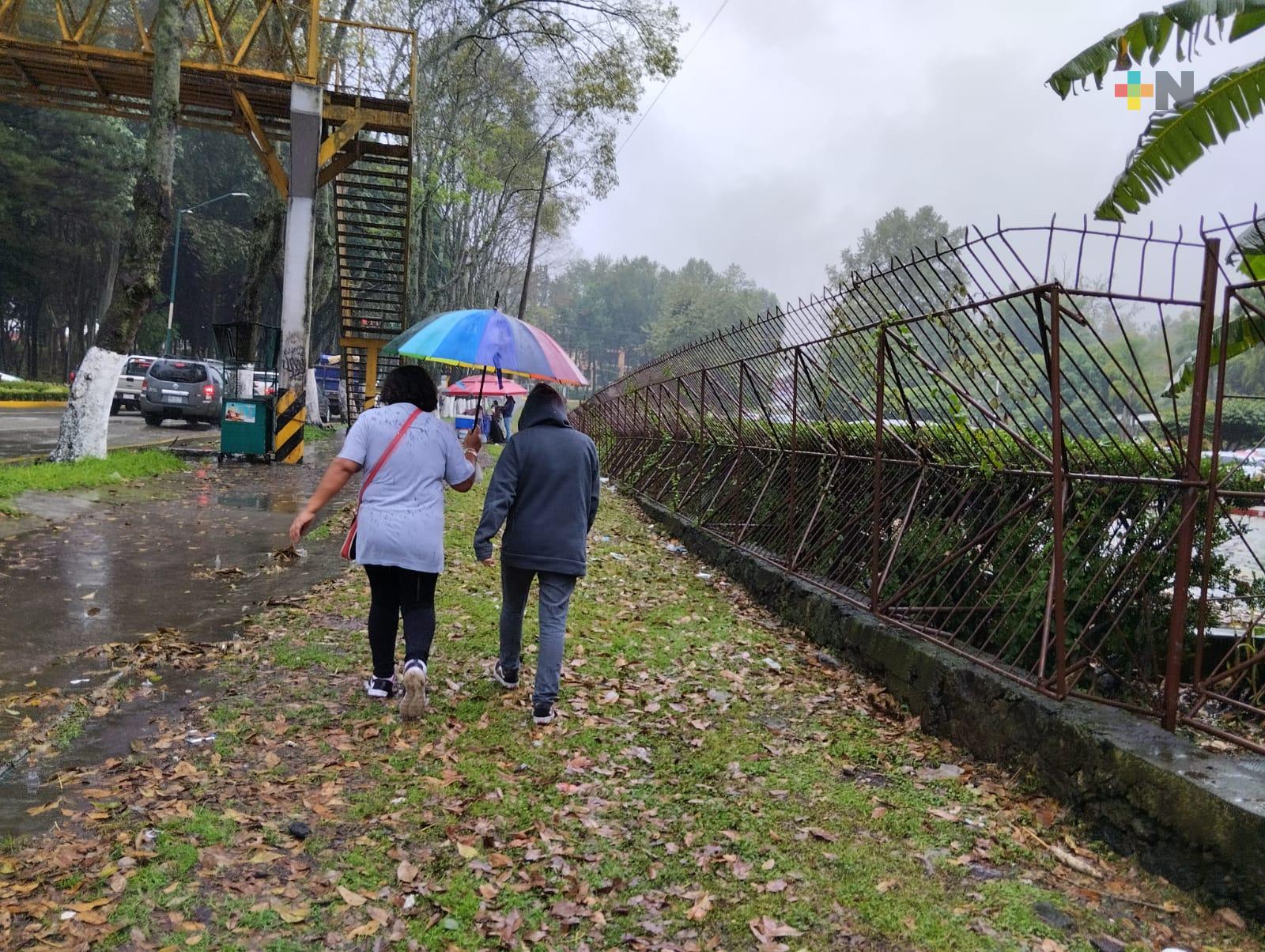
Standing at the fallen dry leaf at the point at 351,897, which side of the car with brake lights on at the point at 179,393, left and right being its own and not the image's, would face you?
back

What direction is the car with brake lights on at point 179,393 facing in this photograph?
away from the camera

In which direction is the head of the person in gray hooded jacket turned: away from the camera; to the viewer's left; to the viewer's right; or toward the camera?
away from the camera

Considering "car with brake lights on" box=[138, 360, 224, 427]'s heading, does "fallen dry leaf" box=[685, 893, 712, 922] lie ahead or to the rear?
to the rear

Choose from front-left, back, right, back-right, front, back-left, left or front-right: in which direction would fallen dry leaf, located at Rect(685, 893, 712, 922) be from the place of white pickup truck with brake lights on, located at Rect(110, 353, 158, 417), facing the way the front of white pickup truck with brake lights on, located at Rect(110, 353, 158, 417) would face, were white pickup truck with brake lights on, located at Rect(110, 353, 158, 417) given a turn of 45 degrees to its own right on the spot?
back-right

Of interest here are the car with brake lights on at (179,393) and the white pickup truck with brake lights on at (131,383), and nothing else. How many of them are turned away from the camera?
2

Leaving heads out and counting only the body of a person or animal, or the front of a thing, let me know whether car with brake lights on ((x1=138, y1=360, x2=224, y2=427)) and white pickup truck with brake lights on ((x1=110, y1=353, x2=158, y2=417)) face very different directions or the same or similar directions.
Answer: same or similar directions

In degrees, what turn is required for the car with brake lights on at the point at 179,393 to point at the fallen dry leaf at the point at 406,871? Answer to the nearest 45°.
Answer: approximately 180°

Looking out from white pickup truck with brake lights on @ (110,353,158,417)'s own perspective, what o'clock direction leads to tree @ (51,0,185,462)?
The tree is roughly at 6 o'clock from the white pickup truck with brake lights on.

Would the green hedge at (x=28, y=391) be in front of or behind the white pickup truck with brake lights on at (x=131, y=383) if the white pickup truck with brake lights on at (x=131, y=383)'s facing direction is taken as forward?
in front

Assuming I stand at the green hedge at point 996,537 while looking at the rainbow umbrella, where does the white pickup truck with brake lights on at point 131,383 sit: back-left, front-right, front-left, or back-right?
front-right

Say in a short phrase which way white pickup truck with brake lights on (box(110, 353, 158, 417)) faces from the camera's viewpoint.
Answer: facing away from the viewer
